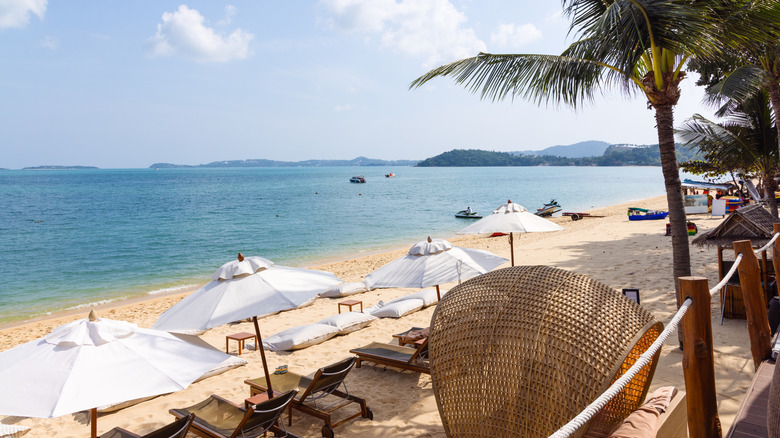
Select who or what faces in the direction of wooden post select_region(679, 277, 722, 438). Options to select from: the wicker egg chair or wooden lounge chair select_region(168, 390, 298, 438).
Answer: the wicker egg chair

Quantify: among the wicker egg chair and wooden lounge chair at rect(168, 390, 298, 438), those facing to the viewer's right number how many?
1

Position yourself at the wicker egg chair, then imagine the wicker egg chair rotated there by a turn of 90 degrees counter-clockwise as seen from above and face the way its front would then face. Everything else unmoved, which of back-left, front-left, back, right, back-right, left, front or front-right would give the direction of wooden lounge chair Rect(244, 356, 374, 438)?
front-left

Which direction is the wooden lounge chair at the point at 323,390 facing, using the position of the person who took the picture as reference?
facing away from the viewer and to the left of the viewer

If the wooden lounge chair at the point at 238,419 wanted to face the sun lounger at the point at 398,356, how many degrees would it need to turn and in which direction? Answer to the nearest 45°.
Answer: approximately 90° to its right

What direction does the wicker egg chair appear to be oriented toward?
to the viewer's right

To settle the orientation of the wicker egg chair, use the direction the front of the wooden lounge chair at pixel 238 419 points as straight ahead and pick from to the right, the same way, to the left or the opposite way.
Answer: the opposite way

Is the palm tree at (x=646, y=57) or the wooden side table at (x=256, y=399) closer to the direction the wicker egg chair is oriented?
the palm tree

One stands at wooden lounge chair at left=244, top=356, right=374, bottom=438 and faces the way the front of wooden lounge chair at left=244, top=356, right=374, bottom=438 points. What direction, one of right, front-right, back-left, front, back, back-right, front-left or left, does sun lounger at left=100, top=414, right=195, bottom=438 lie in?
left

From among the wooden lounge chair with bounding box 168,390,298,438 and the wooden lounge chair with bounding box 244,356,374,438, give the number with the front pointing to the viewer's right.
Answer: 0

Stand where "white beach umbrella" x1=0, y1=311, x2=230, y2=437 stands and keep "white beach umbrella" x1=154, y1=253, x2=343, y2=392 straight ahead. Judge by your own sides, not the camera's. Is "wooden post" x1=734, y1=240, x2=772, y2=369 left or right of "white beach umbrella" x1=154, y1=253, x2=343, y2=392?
right

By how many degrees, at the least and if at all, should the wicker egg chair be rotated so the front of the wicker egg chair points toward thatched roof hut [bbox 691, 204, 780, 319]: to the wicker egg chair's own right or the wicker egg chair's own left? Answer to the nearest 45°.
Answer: approximately 45° to the wicker egg chair's own left

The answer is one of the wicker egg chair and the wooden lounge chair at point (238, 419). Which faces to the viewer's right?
the wicker egg chair

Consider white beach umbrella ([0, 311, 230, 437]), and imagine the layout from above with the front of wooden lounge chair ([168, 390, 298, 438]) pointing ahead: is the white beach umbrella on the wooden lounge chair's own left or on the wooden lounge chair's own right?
on the wooden lounge chair's own left
